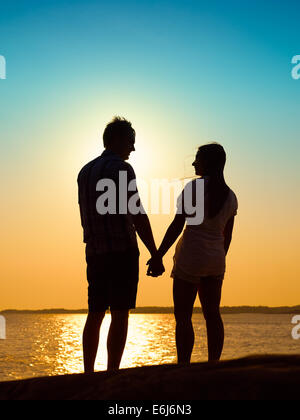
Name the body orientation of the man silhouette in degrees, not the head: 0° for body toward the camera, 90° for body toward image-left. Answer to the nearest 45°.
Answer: approximately 225°
